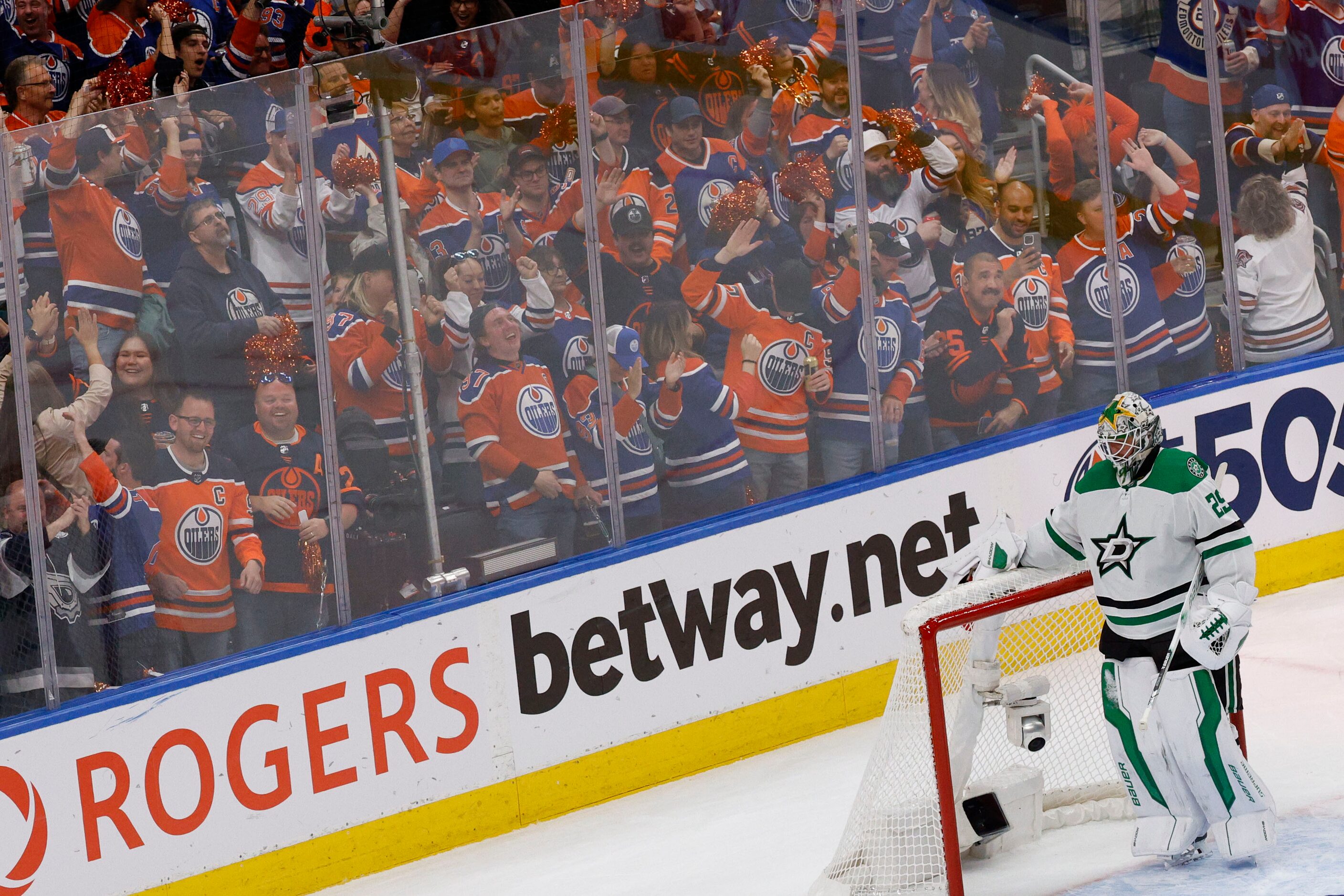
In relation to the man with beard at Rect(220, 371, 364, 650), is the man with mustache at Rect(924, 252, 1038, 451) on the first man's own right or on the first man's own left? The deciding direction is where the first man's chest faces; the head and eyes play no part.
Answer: on the first man's own left

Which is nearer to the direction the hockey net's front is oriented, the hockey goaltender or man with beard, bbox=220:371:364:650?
the hockey goaltender

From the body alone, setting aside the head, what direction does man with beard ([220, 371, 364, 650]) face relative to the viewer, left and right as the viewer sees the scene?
facing the viewer

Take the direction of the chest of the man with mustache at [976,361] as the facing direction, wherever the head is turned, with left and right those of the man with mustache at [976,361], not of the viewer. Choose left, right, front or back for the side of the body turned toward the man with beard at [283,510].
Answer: right

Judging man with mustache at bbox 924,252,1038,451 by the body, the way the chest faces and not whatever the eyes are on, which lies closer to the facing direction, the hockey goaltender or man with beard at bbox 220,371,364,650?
the hockey goaltender

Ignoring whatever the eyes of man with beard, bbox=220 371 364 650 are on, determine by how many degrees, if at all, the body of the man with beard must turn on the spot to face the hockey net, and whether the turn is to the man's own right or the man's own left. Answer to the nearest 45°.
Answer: approximately 45° to the man's own left

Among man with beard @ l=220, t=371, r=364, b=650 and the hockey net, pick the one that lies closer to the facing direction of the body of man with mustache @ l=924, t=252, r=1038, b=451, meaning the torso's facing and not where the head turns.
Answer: the hockey net

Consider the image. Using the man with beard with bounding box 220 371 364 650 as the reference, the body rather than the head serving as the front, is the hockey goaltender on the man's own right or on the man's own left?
on the man's own left

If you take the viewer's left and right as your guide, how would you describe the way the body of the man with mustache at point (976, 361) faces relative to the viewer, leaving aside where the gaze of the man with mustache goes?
facing the viewer and to the right of the viewer
